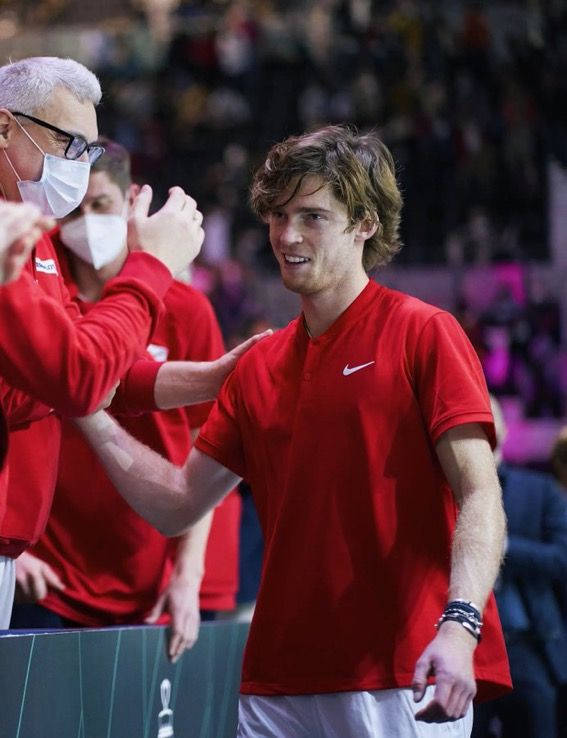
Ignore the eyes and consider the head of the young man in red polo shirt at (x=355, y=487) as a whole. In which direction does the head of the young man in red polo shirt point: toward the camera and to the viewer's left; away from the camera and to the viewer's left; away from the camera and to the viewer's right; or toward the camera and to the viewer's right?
toward the camera and to the viewer's left

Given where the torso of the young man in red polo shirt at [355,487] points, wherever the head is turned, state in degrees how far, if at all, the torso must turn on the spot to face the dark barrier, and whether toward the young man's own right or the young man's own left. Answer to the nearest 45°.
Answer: approximately 90° to the young man's own right

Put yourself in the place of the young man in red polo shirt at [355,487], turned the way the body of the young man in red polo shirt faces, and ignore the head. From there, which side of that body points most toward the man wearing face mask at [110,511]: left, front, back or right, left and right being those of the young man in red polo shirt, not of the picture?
right

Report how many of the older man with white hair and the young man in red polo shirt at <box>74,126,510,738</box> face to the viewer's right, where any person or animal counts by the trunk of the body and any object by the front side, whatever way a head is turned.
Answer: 1

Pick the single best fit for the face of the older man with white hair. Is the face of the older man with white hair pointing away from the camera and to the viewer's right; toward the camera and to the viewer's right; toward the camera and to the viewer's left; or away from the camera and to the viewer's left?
toward the camera and to the viewer's right

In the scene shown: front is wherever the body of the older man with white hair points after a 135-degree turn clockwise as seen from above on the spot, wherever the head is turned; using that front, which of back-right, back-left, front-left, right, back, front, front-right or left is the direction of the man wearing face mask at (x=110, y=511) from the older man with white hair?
back-right

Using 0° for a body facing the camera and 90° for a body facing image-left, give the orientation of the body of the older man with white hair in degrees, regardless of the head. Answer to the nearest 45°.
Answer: approximately 270°
